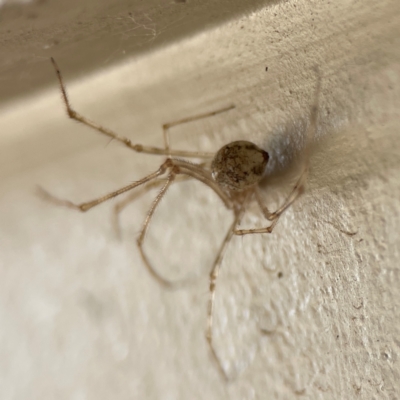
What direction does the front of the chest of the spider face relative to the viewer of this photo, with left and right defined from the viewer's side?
facing to the left of the viewer
